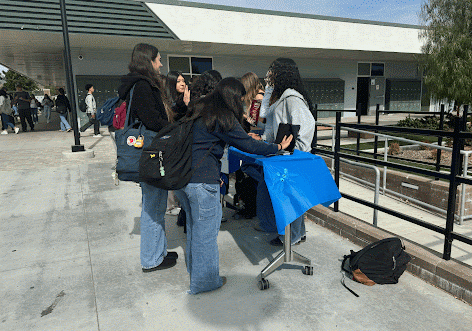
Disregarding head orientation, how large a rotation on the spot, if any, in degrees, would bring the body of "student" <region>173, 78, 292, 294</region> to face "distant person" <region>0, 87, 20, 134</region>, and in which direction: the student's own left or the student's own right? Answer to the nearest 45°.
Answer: approximately 90° to the student's own left

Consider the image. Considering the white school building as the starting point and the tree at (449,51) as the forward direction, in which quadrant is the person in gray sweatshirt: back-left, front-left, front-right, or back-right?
front-right

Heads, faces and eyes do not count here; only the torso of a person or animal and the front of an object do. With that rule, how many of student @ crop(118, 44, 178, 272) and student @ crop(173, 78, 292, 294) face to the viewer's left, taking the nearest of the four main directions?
0

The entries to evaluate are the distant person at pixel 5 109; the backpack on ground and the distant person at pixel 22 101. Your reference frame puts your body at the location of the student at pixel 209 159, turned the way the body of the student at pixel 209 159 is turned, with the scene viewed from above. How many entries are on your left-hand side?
2

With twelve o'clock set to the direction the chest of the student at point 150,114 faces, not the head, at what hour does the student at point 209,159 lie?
the student at point 209,159 is roughly at 2 o'clock from the student at point 150,114.

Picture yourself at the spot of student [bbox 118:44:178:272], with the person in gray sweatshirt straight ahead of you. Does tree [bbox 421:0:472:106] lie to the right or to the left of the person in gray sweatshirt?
left

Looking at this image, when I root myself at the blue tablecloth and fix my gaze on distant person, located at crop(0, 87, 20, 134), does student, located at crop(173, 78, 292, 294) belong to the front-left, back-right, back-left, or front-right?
front-left

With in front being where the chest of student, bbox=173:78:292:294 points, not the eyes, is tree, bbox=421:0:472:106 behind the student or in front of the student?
in front

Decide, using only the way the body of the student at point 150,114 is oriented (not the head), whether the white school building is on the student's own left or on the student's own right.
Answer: on the student's own left

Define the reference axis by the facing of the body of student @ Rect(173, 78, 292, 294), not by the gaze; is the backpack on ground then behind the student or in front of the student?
in front

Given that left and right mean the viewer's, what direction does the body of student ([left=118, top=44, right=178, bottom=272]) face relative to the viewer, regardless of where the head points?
facing to the right of the viewer

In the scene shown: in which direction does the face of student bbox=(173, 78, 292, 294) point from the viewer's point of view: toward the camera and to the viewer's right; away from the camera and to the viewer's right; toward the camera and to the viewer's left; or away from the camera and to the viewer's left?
away from the camera and to the viewer's right

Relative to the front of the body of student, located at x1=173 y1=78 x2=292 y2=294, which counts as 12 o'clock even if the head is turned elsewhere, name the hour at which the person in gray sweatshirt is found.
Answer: The person in gray sweatshirt is roughly at 12 o'clock from the student.

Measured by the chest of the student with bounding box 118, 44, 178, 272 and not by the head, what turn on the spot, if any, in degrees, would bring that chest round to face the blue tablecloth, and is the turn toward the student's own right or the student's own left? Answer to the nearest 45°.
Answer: approximately 45° to the student's own right

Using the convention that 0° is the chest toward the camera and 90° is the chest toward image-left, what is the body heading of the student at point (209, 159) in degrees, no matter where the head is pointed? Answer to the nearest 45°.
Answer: approximately 225°
